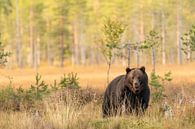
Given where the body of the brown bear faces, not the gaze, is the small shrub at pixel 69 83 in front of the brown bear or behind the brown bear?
behind

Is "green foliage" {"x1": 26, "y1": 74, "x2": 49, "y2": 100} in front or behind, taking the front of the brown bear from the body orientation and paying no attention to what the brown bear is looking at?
behind

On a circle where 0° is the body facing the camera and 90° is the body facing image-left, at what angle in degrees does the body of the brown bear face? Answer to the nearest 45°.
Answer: approximately 315°
